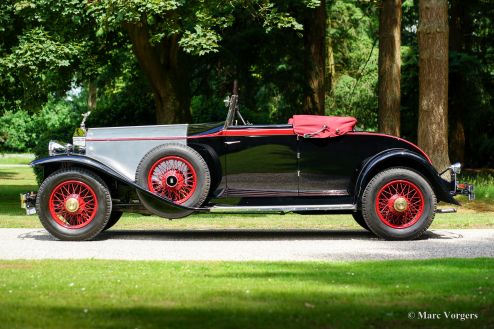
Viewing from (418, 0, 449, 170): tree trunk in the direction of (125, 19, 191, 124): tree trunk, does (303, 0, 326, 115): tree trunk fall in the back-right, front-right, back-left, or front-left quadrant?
front-right

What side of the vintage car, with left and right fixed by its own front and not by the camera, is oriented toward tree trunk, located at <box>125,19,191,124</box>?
right

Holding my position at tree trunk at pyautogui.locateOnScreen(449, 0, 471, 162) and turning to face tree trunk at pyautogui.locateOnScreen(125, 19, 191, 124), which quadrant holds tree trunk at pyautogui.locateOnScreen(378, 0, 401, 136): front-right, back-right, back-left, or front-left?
front-left

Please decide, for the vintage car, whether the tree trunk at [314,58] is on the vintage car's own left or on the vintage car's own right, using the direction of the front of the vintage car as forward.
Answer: on the vintage car's own right

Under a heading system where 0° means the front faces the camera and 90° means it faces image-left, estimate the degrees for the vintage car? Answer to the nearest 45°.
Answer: approximately 90°

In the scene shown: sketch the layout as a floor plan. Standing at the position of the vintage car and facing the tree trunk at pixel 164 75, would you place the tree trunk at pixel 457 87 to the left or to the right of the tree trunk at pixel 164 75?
right

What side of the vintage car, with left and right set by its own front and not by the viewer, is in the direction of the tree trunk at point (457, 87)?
right

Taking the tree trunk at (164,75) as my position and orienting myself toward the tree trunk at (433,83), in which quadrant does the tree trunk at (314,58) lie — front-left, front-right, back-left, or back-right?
front-left

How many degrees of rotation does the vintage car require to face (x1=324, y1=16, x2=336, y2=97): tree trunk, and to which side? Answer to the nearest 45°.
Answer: approximately 90° to its right
